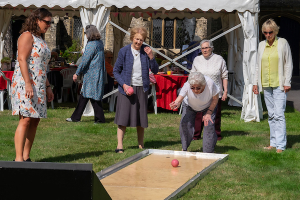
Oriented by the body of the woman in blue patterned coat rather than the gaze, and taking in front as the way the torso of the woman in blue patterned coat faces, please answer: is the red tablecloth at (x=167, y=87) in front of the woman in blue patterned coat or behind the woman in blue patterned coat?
behind

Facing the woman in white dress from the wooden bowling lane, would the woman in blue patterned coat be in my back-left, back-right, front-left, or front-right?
front-right

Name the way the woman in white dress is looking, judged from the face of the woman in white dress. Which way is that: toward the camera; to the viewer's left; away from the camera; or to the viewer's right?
to the viewer's right

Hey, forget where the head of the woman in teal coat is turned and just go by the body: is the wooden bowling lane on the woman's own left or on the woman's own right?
on the woman's own left

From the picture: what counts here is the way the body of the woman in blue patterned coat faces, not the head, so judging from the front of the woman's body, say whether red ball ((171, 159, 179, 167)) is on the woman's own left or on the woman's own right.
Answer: on the woman's own left
